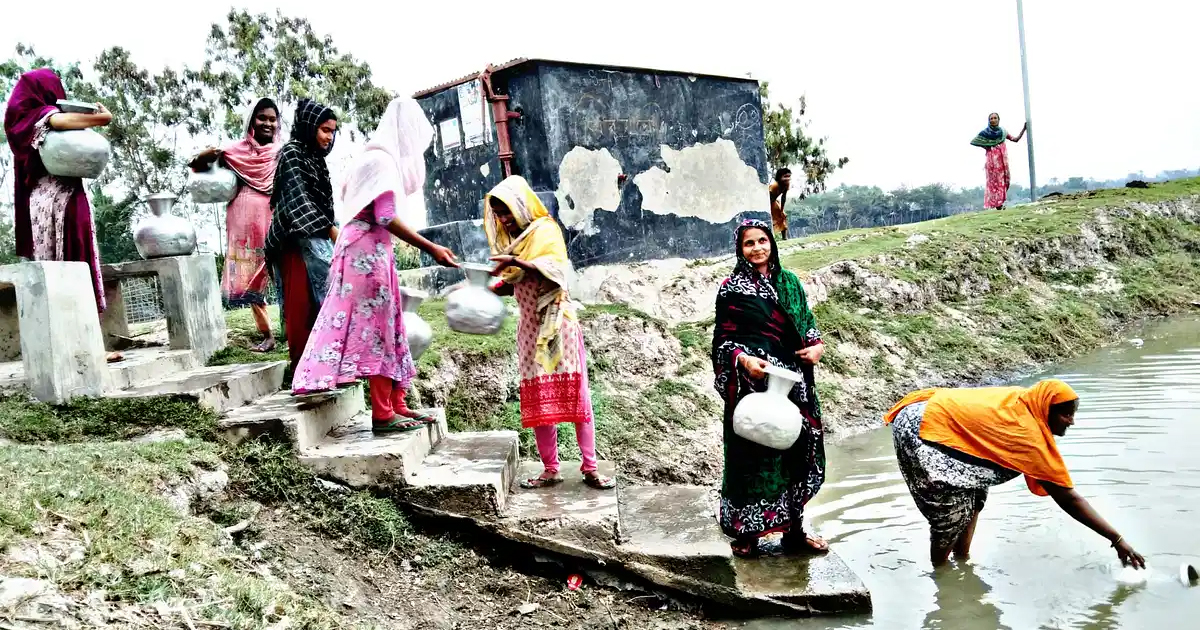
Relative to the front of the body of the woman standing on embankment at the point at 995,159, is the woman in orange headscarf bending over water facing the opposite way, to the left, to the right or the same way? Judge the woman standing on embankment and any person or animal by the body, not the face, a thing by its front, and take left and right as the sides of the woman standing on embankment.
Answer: to the left

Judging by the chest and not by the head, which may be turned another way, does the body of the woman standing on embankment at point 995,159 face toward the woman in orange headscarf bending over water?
yes

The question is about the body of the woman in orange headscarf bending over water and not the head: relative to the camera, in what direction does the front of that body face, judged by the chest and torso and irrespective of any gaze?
to the viewer's right

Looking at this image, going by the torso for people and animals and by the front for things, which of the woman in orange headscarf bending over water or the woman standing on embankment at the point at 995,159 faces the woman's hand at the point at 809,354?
the woman standing on embankment

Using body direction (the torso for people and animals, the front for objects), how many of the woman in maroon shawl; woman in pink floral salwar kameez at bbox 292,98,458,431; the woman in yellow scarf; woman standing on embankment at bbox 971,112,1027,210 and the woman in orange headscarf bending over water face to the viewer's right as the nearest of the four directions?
3

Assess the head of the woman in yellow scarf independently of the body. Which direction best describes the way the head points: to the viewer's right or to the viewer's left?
to the viewer's left

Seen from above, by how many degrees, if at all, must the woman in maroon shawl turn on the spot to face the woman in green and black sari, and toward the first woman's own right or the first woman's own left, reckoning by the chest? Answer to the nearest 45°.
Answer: approximately 45° to the first woman's own right

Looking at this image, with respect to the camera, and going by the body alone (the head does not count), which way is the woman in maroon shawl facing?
to the viewer's right

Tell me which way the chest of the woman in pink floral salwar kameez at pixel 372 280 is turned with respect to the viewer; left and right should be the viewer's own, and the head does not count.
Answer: facing to the right of the viewer

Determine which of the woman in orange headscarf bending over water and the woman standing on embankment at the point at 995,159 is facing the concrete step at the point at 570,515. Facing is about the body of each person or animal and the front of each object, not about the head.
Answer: the woman standing on embankment

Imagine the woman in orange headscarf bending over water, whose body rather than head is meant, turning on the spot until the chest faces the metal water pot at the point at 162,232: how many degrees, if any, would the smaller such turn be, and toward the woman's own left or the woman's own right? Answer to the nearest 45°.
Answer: approximately 180°

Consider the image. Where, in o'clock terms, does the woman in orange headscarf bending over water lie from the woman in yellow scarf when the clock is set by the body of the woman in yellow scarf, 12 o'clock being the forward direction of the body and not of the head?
The woman in orange headscarf bending over water is roughly at 8 o'clock from the woman in yellow scarf.
